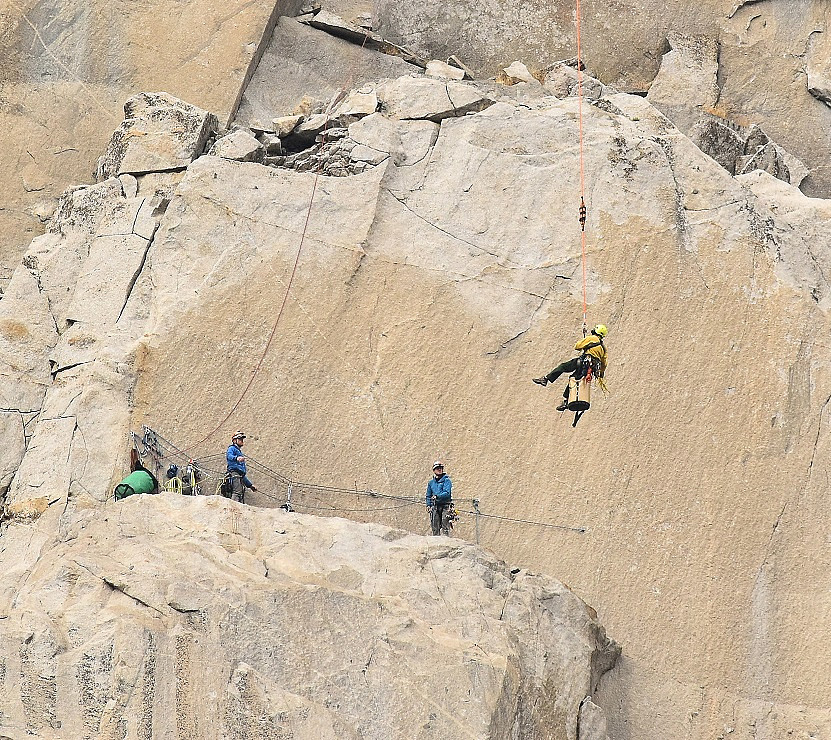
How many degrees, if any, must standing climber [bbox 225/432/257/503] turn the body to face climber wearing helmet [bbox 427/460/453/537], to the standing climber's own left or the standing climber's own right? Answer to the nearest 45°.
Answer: approximately 45° to the standing climber's own left

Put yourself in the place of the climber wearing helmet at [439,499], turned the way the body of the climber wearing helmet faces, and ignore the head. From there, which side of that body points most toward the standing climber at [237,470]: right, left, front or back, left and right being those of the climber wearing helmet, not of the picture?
right

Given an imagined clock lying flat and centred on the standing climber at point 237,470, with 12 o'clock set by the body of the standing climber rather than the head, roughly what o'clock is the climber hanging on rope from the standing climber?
The climber hanging on rope is roughly at 11 o'clock from the standing climber.

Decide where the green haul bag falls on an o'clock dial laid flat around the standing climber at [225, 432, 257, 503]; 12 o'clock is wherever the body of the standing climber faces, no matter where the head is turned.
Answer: The green haul bag is roughly at 4 o'clock from the standing climber.

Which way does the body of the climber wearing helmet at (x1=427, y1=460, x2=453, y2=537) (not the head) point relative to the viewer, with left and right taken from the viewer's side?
facing the viewer

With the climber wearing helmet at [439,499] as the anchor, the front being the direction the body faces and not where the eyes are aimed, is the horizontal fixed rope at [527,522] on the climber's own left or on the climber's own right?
on the climber's own left

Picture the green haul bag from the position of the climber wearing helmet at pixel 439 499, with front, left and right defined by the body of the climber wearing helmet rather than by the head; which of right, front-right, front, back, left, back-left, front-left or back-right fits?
right

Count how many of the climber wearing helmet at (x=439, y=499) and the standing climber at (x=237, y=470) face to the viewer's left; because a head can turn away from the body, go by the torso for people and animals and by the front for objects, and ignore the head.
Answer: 0

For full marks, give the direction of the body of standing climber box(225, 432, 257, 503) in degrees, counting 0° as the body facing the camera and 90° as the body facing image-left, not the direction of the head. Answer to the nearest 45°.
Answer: approximately 315°

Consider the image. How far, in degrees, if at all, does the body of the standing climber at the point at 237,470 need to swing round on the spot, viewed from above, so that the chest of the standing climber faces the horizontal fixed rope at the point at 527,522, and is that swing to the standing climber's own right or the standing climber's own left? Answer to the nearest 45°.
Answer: approximately 45° to the standing climber's own left
